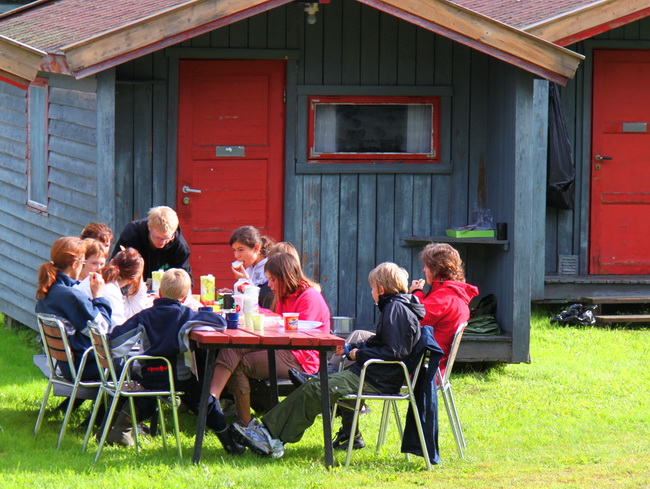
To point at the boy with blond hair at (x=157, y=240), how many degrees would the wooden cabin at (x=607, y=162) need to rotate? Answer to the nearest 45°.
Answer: approximately 45° to its right

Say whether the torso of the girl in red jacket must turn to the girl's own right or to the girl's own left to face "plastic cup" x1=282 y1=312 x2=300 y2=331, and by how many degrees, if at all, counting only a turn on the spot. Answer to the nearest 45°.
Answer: approximately 45° to the girl's own left

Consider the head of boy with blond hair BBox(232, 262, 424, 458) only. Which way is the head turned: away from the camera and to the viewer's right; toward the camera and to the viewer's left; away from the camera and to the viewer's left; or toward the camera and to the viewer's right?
away from the camera and to the viewer's left

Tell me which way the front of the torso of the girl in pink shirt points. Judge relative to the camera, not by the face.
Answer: to the viewer's left

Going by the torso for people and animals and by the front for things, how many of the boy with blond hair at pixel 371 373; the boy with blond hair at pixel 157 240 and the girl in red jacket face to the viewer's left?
2

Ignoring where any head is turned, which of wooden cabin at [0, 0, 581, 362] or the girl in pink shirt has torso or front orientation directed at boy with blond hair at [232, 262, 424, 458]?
the wooden cabin

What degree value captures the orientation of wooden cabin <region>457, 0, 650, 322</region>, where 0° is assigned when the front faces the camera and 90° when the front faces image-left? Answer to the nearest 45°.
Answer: approximately 0°

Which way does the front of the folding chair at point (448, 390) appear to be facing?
to the viewer's left

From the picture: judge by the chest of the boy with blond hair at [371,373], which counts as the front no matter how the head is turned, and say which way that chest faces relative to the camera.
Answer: to the viewer's left

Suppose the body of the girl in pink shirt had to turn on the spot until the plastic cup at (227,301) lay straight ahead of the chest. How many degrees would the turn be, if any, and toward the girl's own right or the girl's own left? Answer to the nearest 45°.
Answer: approximately 45° to the girl's own right

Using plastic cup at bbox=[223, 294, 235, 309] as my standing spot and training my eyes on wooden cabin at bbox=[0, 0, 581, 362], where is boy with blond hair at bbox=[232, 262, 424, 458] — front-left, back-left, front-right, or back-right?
back-right
